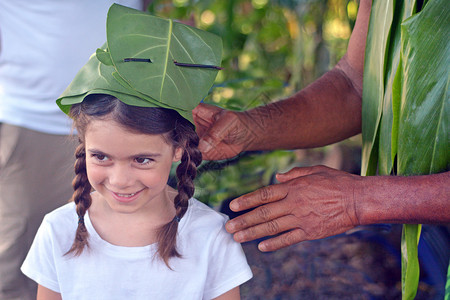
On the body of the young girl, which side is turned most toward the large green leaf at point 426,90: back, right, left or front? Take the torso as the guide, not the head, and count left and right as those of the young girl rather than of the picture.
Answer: left

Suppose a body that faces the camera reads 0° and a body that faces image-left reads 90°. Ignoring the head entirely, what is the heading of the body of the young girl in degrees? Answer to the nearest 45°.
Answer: approximately 0°
